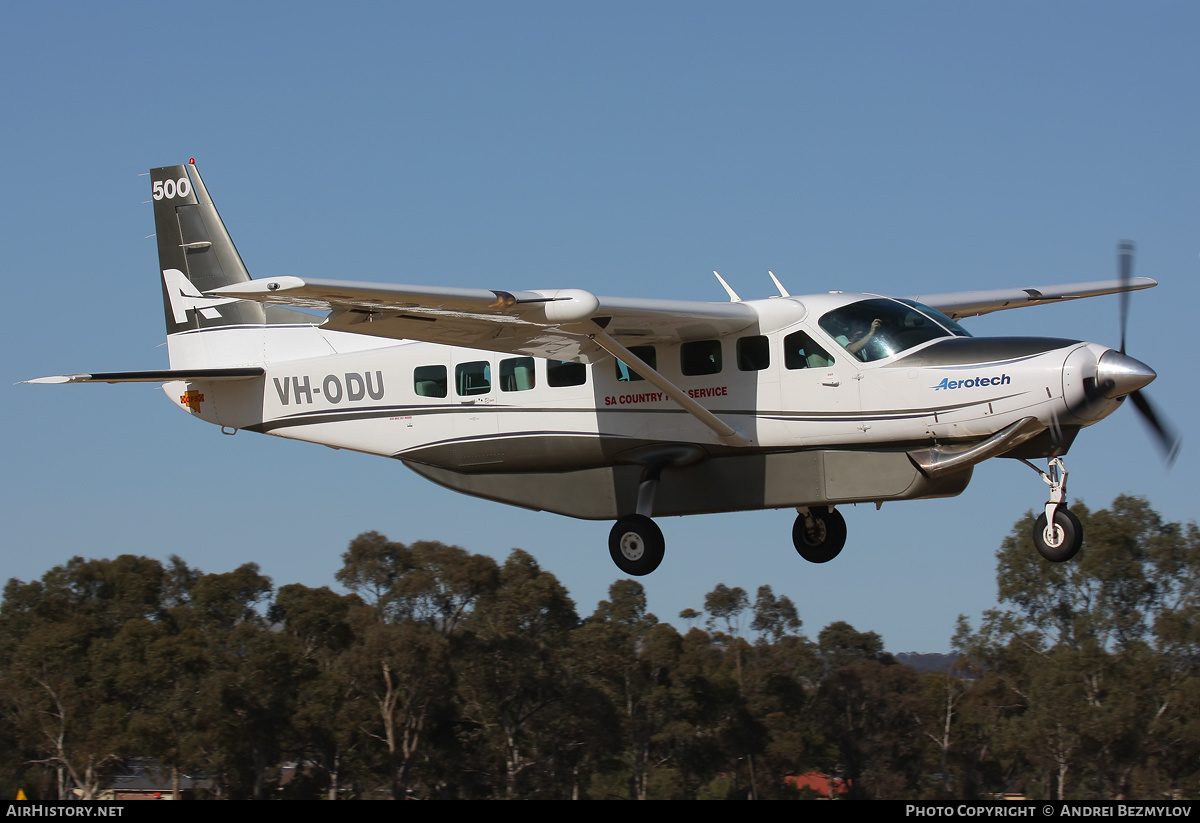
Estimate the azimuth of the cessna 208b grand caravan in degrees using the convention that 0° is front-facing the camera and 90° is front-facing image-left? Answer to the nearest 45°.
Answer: approximately 315°
